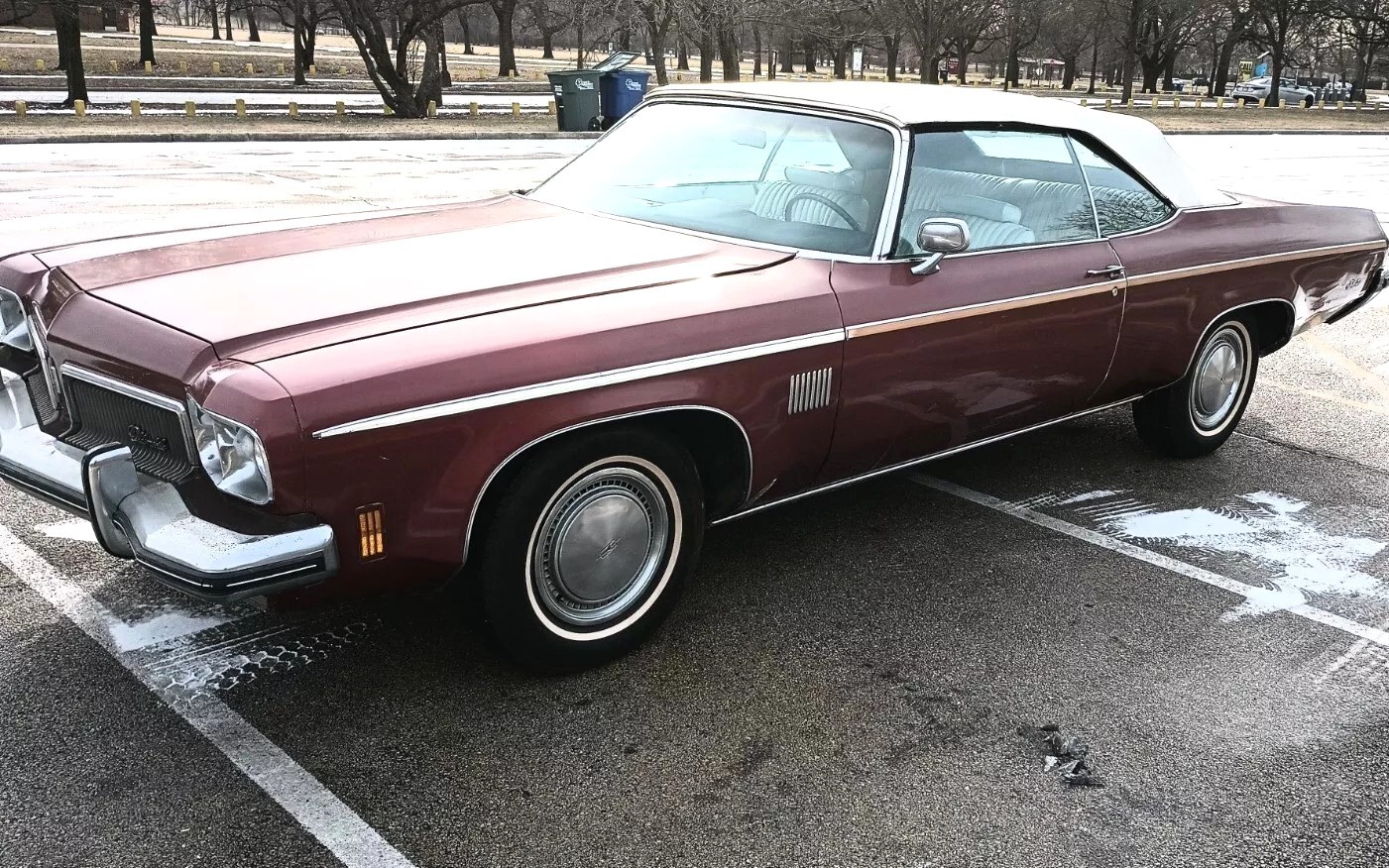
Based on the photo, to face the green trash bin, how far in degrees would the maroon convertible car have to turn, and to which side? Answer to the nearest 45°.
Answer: approximately 135° to its right

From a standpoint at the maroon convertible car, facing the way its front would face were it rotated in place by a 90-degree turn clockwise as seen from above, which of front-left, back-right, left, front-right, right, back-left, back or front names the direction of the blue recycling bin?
front-right

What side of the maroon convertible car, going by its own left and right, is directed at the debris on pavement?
left

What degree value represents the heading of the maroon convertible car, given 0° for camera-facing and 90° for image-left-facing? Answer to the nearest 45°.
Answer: approximately 45°
